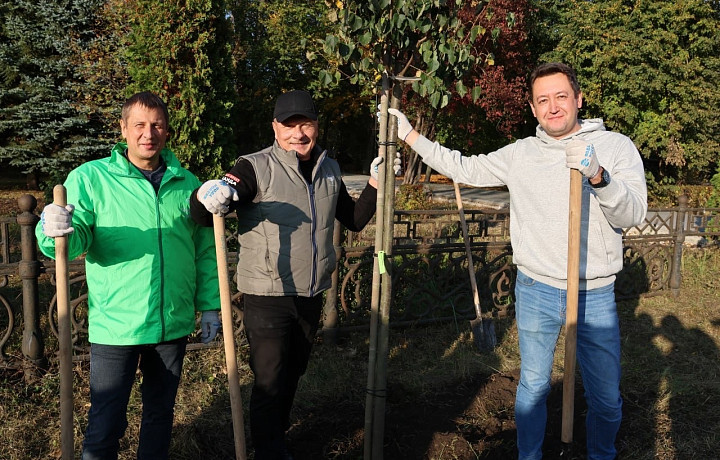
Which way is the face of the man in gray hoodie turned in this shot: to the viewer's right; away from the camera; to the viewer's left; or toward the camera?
toward the camera

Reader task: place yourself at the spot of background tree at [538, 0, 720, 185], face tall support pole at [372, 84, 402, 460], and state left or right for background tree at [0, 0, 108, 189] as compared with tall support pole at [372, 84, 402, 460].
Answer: right

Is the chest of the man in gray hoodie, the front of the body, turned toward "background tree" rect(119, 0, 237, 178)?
no

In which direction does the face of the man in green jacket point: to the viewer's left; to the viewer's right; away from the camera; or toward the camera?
toward the camera

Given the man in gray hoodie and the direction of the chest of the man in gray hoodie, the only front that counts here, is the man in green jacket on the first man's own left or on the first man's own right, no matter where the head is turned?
on the first man's own right

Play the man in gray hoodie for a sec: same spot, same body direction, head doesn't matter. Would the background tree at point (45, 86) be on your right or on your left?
on your right

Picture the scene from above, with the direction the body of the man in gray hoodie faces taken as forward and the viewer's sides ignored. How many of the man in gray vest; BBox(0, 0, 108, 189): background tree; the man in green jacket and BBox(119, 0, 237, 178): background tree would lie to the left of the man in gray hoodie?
0

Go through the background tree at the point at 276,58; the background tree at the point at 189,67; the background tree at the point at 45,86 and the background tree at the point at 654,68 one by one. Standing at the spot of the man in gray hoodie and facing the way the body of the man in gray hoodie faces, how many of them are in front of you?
0

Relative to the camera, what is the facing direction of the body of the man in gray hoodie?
toward the camera

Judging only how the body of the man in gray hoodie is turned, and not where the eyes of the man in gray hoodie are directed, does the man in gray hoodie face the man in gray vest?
no

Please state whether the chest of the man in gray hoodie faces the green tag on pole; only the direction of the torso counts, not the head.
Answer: no

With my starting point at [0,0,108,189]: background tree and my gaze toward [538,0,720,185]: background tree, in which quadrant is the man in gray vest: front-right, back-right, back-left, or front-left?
front-right
